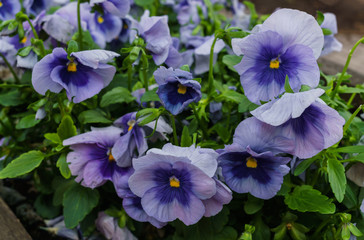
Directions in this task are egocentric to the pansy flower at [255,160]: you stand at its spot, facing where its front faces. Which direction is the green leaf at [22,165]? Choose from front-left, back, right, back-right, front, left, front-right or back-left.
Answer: right

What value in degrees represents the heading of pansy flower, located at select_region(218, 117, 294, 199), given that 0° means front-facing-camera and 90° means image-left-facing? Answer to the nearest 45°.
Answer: approximately 0°

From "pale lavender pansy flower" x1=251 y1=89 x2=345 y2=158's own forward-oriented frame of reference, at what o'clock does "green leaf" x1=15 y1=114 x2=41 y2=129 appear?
The green leaf is roughly at 3 o'clock from the pale lavender pansy flower.

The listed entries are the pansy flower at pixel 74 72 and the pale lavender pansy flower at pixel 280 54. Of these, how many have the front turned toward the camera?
2

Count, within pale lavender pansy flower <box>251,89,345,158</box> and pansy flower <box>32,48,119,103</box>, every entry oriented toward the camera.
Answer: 2

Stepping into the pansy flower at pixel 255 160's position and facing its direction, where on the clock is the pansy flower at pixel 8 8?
the pansy flower at pixel 8 8 is roughly at 4 o'clock from the pansy flower at pixel 255 160.

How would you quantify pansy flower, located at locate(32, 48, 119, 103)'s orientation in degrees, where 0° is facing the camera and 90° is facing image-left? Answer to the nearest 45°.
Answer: approximately 0°
